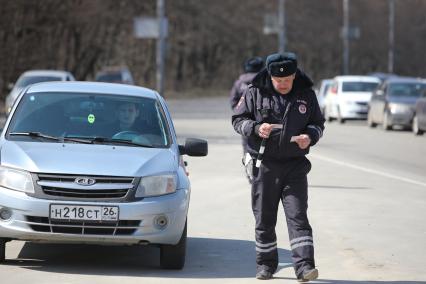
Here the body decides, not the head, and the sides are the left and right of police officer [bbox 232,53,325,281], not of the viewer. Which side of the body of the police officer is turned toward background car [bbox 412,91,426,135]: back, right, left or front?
back

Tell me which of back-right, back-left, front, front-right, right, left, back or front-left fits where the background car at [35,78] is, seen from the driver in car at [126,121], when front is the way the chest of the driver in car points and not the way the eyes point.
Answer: back

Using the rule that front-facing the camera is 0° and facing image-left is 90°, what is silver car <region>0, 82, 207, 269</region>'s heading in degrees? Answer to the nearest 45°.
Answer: approximately 0°

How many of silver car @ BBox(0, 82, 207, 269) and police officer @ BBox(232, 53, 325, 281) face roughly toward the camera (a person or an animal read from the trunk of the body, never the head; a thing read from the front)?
2

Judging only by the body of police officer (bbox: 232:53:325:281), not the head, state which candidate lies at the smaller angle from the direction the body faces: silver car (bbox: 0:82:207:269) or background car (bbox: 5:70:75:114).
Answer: the silver car

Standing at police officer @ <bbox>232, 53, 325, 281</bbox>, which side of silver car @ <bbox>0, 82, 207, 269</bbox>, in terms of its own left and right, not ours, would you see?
left

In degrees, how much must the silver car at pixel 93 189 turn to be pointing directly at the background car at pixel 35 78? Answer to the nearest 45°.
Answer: approximately 180°

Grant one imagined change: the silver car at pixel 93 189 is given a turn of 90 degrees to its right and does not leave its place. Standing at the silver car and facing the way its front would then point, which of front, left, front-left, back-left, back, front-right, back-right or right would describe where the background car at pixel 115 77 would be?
right

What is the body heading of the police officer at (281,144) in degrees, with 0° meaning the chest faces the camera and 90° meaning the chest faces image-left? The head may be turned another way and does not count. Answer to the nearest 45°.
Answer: approximately 0°
